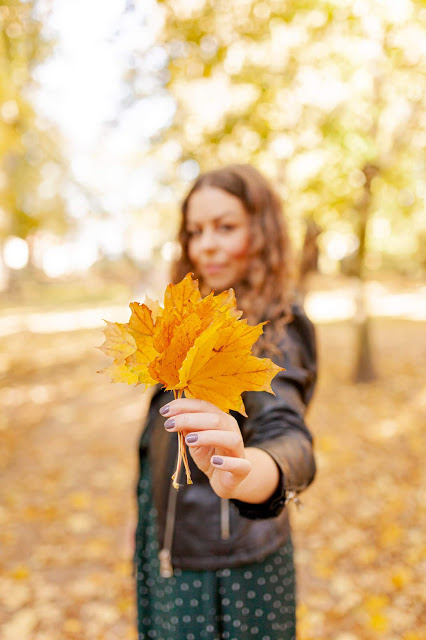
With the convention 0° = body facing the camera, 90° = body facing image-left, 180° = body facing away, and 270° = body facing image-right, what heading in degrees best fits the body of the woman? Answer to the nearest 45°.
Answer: approximately 45°

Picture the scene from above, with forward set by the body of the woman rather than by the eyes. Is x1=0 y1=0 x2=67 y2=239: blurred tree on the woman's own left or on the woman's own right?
on the woman's own right
